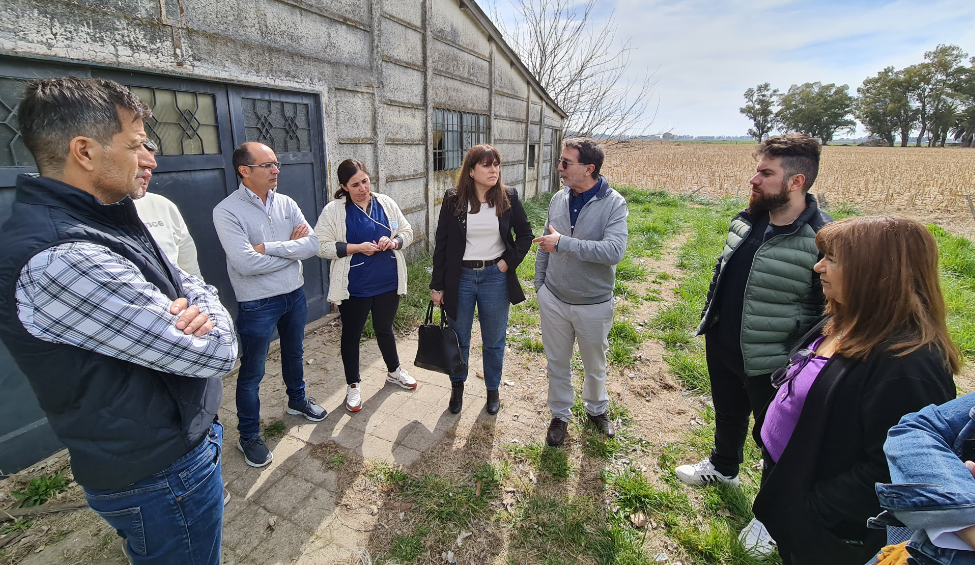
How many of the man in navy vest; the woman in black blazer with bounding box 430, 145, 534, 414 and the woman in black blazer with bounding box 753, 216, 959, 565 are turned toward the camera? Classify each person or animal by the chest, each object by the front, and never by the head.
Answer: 1

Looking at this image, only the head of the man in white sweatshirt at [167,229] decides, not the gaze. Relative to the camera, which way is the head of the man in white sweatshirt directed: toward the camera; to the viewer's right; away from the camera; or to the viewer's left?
to the viewer's right

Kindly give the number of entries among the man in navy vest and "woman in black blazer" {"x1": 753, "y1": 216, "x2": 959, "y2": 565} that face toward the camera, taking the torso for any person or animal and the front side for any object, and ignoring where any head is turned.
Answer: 0

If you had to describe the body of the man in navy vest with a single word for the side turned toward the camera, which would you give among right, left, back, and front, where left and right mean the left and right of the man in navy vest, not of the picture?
right

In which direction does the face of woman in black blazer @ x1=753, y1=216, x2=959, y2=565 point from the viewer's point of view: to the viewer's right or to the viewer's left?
to the viewer's left

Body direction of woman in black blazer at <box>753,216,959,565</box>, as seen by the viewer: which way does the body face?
to the viewer's left

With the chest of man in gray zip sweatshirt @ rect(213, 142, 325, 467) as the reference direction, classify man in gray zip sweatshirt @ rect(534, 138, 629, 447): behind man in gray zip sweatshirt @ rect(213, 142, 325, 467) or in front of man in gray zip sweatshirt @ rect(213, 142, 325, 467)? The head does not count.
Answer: in front

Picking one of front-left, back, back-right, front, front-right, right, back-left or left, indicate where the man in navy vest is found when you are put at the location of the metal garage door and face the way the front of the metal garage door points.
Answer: front-right

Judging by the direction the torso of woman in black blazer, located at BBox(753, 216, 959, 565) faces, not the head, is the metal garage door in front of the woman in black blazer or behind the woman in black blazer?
in front

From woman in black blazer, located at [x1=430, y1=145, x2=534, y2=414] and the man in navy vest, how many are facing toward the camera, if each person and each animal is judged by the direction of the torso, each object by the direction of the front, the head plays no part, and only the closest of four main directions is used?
1

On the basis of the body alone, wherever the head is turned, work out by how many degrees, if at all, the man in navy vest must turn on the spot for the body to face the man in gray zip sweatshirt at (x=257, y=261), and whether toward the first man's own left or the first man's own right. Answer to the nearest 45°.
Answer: approximately 45° to the first man's own left

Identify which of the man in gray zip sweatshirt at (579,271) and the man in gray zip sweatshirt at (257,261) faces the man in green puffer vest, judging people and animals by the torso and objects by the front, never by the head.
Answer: the man in gray zip sweatshirt at (257,261)

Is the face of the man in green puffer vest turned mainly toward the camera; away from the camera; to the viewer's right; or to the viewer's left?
to the viewer's left
